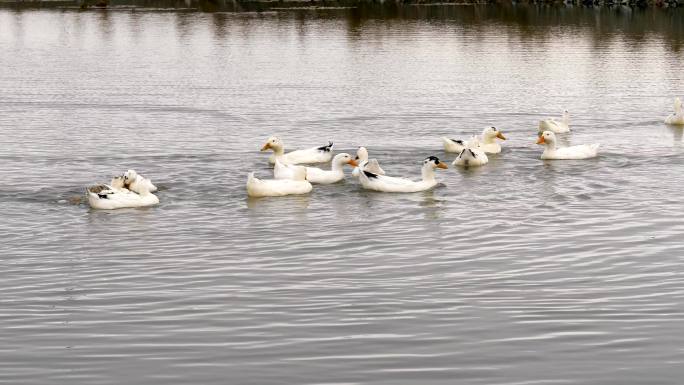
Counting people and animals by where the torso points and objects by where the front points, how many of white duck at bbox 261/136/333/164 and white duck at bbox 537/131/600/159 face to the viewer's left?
2

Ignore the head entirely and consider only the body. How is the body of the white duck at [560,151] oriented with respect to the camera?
to the viewer's left

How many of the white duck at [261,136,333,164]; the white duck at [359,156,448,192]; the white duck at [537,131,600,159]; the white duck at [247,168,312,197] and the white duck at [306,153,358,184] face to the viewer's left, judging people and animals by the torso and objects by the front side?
2

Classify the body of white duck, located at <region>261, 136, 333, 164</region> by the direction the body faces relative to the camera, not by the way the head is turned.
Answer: to the viewer's left

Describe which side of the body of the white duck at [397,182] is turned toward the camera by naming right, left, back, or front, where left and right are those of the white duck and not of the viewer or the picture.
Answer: right

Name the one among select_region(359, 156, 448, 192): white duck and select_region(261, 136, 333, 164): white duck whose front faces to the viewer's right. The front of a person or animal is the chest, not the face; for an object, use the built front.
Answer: select_region(359, 156, 448, 192): white duck

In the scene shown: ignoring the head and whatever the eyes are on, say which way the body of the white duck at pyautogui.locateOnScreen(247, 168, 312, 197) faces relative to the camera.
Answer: to the viewer's right

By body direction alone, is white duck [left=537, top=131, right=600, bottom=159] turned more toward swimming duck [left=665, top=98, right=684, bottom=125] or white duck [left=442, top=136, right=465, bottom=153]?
the white duck

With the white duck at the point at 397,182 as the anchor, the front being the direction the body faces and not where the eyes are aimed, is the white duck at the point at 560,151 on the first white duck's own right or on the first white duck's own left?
on the first white duck's own left

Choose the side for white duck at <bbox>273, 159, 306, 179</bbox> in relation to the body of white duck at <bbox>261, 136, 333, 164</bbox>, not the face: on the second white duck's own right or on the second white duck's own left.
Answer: on the second white duck's own left

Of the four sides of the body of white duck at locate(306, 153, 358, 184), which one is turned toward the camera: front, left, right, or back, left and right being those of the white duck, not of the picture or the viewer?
right
